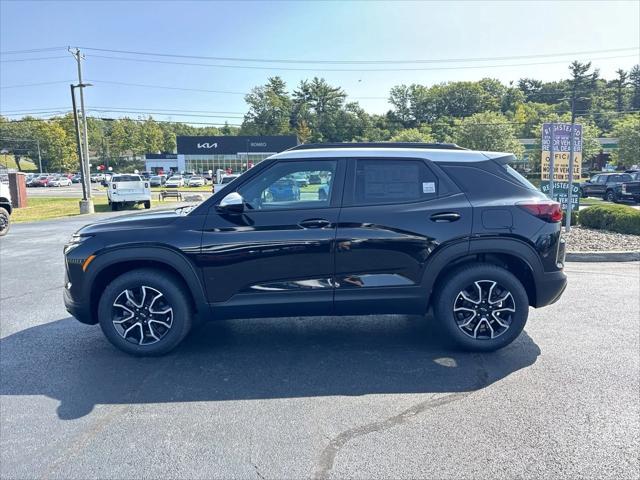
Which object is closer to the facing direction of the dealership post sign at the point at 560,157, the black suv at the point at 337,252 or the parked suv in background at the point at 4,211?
the black suv

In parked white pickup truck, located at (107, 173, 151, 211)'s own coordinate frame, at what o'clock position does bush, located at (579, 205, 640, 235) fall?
The bush is roughly at 5 o'clock from the parked white pickup truck.

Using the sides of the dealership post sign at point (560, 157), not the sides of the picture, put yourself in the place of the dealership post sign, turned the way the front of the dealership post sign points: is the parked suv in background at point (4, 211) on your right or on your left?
on your right

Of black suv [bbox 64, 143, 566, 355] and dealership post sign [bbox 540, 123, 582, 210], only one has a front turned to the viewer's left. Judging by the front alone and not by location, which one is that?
the black suv

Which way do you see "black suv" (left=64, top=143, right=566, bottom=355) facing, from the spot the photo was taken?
facing to the left of the viewer

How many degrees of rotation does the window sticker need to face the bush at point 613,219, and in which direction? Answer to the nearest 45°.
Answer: approximately 135° to its left

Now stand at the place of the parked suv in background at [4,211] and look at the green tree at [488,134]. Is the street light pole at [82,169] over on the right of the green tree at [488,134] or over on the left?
left
